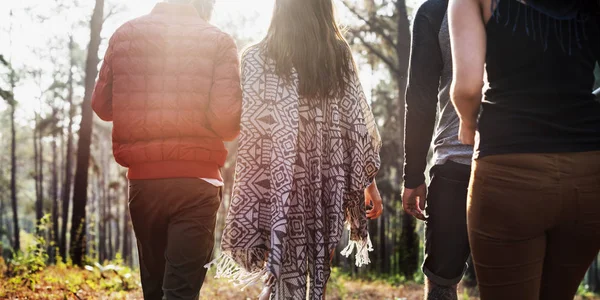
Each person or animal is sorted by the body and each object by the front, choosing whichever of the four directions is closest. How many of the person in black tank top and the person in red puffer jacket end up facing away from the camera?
2

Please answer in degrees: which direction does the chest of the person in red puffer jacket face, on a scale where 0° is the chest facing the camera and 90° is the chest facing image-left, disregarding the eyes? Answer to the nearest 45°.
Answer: approximately 180°

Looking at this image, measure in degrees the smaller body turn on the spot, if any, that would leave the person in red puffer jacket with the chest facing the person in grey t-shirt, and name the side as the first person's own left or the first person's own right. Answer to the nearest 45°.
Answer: approximately 135° to the first person's own right

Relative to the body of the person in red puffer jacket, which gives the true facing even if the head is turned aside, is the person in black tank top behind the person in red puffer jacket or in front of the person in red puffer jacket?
behind

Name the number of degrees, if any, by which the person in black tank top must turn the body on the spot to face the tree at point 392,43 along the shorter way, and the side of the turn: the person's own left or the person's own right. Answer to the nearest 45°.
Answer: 0° — they already face it

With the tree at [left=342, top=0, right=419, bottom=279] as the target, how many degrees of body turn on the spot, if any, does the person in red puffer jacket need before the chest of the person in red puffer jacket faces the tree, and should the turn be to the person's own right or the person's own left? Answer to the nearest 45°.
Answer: approximately 45° to the person's own right

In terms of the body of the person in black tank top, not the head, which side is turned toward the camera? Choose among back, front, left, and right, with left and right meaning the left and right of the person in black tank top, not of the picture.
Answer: back
